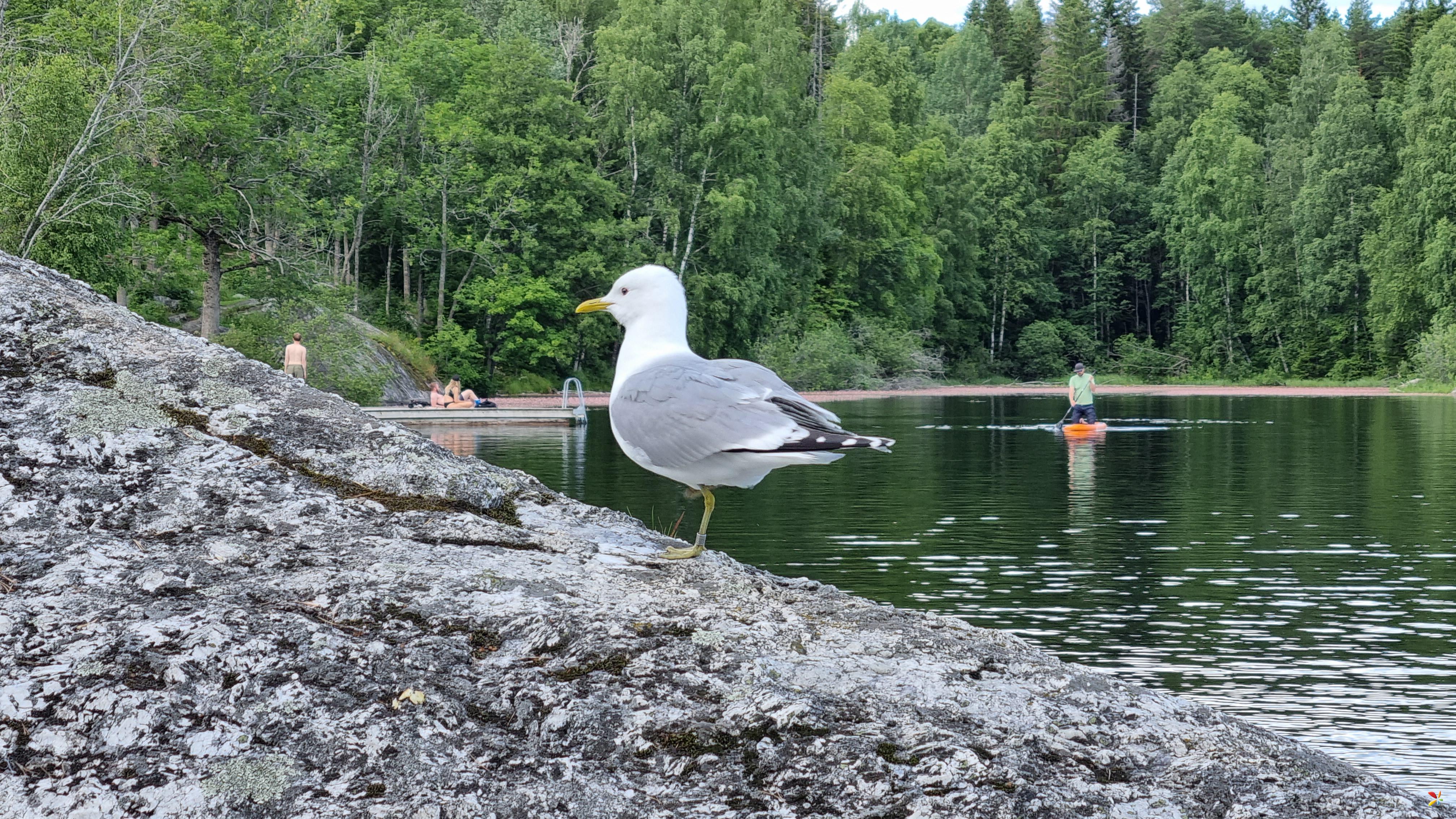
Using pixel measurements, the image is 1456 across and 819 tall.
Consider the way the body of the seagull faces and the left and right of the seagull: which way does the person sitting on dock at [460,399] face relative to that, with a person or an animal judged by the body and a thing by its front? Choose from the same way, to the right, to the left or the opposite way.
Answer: the opposite way

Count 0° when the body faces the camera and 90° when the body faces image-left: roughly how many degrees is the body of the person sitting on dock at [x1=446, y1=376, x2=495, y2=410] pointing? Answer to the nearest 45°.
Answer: approximately 270°

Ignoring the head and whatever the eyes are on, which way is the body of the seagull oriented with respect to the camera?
to the viewer's left

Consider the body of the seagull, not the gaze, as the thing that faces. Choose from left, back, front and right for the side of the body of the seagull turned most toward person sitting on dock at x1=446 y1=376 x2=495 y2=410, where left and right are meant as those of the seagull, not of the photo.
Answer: right

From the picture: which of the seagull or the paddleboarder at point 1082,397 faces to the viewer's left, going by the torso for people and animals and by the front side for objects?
the seagull

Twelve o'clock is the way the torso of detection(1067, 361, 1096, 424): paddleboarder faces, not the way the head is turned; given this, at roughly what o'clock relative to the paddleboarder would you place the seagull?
The seagull is roughly at 12 o'clock from the paddleboarder.

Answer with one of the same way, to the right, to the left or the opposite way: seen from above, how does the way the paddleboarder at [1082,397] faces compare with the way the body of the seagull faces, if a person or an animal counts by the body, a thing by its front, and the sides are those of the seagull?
to the left
